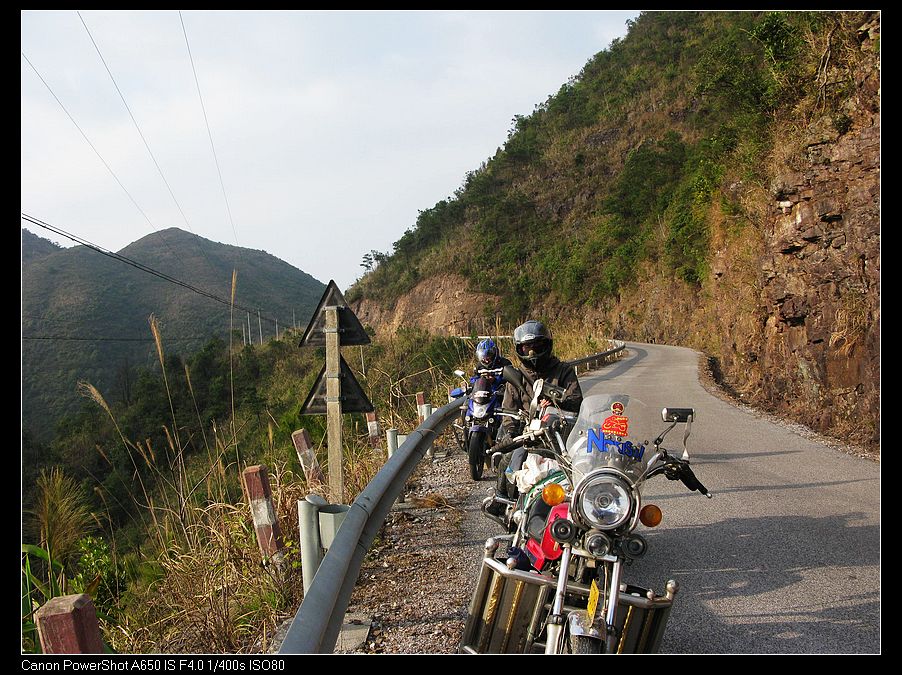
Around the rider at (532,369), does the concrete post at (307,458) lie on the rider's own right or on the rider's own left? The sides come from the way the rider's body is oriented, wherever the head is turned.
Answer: on the rider's own right

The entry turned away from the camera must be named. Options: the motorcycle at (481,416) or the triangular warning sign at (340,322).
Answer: the triangular warning sign

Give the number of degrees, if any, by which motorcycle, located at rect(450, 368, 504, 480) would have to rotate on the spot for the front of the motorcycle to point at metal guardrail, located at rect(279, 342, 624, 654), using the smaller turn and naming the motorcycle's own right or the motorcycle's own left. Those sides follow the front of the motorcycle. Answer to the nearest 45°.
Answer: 0° — it already faces it

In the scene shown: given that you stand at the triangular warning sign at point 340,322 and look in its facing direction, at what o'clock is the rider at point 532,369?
The rider is roughly at 4 o'clock from the triangular warning sign.

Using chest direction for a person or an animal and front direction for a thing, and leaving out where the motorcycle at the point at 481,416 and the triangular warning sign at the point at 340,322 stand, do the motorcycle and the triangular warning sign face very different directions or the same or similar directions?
very different directions

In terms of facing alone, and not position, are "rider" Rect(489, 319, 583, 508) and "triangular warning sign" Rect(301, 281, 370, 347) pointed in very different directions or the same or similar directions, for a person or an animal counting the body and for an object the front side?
very different directions

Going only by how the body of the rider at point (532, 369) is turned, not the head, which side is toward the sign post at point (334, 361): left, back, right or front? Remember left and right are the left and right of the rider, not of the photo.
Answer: right

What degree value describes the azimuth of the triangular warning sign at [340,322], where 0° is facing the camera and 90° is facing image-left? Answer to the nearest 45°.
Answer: approximately 180°
